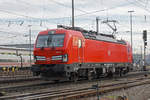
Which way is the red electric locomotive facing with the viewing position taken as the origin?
facing the viewer and to the left of the viewer
